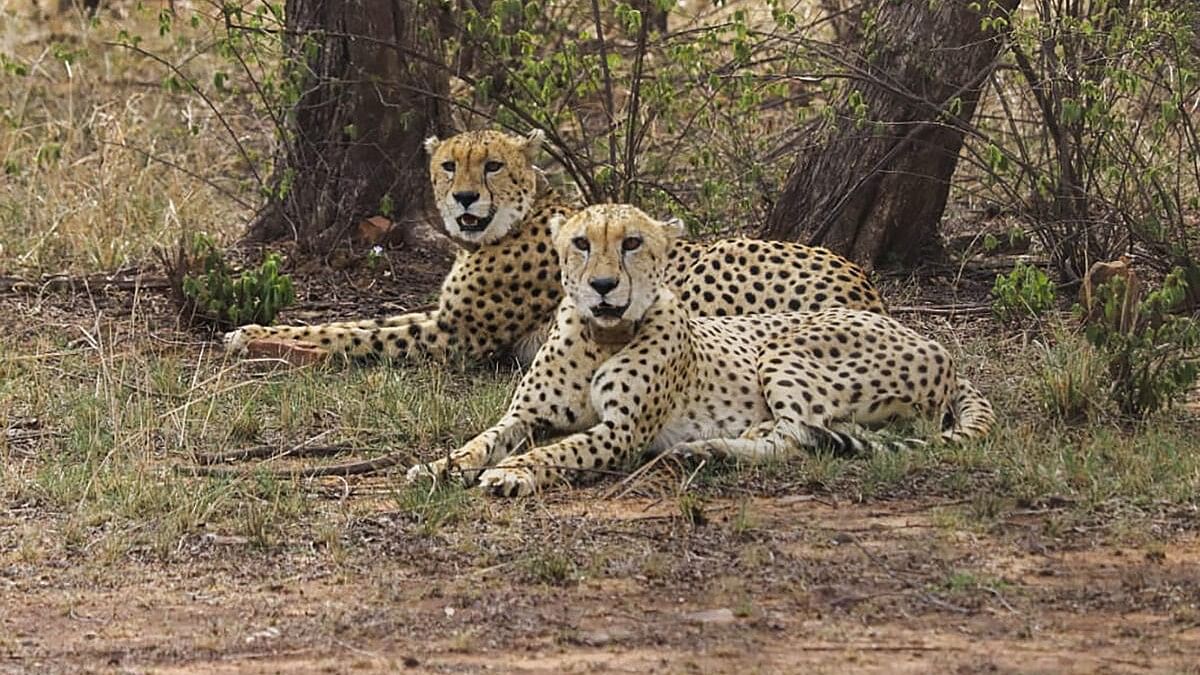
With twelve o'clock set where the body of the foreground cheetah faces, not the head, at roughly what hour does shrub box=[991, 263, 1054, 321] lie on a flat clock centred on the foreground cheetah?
The shrub is roughly at 6 o'clock from the foreground cheetah.

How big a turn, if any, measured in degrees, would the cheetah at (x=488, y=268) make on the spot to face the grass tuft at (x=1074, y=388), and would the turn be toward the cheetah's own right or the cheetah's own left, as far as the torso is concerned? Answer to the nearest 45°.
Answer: approximately 135° to the cheetah's own left

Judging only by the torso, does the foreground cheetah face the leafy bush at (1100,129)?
no

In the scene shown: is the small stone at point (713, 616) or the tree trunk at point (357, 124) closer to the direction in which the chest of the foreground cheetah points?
the small stone

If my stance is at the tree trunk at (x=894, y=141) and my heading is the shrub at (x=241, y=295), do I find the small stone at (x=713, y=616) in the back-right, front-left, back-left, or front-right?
front-left

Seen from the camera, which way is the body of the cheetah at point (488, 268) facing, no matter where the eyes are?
to the viewer's left

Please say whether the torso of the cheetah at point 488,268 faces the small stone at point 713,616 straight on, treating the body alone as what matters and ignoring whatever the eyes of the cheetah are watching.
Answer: no

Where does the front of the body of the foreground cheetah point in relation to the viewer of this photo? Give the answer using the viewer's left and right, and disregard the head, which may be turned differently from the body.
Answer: facing the viewer and to the left of the viewer

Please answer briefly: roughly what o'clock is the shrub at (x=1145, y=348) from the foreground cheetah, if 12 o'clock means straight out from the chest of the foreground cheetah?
The shrub is roughly at 7 o'clock from the foreground cheetah.

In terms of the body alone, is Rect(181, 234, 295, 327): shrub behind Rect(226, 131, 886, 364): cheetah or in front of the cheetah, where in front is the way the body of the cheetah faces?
in front

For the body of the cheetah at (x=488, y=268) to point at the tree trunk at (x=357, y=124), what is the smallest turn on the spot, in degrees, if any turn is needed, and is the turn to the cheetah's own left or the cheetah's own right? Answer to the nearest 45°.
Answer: approximately 45° to the cheetah's own right

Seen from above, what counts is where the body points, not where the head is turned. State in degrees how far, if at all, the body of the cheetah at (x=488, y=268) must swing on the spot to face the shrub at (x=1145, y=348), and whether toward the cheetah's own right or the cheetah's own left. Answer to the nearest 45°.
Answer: approximately 135° to the cheetah's own left

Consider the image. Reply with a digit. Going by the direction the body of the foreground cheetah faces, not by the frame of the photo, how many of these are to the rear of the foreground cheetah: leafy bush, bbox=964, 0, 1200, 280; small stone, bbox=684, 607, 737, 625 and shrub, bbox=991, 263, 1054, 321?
2

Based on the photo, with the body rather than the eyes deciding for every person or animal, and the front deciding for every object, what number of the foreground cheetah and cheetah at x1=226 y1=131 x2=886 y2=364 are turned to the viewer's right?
0

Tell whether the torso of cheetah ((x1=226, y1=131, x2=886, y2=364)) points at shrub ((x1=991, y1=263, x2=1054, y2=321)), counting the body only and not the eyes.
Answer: no
